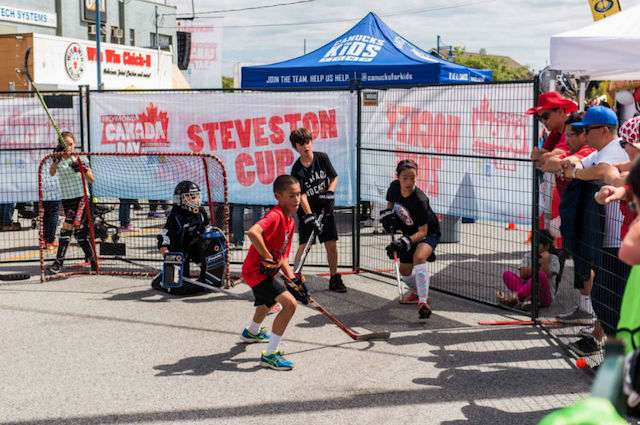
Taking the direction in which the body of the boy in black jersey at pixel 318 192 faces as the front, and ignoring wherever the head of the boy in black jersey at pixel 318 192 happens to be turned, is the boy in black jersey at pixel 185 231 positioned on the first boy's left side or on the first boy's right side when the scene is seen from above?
on the first boy's right side

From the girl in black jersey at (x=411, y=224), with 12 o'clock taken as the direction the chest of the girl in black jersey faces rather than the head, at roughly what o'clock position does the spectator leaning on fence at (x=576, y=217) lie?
The spectator leaning on fence is roughly at 9 o'clock from the girl in black jersey.

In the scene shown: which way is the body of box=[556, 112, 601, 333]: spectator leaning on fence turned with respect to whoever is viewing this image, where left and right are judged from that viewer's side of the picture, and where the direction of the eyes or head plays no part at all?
facing to the left of the viewer

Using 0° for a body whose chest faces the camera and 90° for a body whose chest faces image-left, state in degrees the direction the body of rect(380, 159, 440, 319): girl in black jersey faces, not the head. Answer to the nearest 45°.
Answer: approximately 45°

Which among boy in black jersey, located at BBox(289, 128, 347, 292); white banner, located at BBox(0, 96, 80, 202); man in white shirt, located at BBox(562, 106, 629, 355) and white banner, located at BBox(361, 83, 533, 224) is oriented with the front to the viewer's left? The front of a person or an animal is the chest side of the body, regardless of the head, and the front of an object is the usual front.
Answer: the man in white shirt

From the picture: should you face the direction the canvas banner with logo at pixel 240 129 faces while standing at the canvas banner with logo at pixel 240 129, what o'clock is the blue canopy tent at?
The blue canopy tent is roughly at 7 o'clock from the canvas banner with logo.

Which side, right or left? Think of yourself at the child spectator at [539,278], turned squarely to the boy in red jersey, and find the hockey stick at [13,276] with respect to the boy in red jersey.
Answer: right

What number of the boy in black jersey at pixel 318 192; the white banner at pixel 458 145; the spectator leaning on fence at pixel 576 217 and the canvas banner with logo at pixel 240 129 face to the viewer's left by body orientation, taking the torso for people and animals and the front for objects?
1

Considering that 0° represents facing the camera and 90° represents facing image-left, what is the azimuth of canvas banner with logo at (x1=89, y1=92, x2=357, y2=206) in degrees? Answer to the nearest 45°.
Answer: approximately 0°

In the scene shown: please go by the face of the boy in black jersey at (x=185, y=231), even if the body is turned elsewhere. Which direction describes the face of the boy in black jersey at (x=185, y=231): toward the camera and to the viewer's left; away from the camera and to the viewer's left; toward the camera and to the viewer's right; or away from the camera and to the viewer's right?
toward the camera and to the viewer's right
